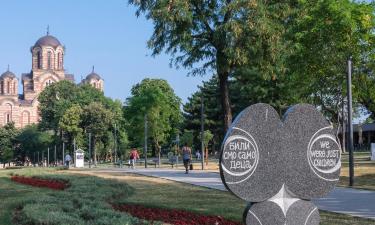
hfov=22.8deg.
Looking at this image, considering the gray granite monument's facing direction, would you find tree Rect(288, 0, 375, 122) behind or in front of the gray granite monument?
behind

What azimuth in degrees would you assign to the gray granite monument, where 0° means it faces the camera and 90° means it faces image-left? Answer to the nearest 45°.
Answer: approximately 0°

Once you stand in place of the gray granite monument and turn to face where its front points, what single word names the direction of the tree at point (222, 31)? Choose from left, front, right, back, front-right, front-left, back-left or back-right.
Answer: back
